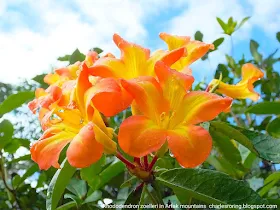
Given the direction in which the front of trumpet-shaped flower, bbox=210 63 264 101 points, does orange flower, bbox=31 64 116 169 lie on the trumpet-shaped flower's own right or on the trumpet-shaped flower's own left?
on the trumpet-shaped flower's own right
